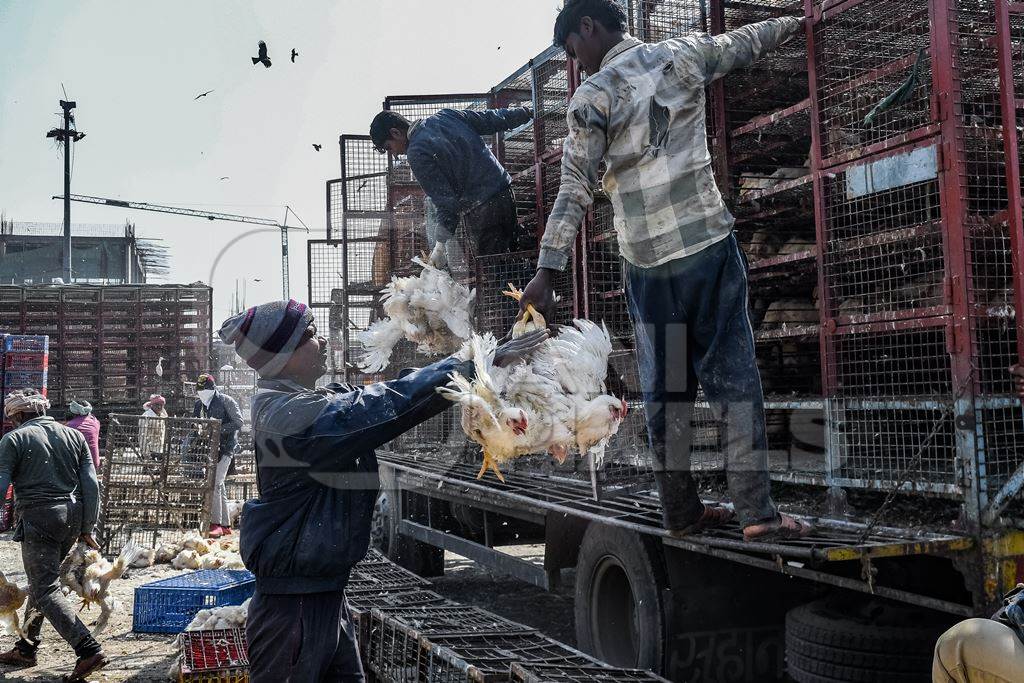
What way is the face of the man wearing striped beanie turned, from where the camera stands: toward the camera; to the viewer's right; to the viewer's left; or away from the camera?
to the viewer's right

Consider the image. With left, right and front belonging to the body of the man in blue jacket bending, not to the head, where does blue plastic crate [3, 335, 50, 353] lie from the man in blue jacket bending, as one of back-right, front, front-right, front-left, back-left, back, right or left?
front-right

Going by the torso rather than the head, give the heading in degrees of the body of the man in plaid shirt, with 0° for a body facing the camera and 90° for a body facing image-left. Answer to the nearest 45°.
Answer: approximately 180°

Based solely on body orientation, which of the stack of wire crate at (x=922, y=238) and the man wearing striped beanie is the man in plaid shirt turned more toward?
the stack of wire crate

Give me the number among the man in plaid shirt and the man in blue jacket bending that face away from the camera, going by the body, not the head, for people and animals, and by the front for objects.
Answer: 1

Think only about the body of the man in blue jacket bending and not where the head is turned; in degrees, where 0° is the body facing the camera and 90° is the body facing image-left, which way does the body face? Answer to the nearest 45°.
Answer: approximately 90°

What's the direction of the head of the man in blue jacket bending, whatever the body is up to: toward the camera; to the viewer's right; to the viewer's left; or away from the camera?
to the viewer's left

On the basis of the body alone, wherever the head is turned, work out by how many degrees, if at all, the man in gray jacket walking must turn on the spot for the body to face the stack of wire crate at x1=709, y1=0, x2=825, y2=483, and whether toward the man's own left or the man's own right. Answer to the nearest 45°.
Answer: approximately 180°
